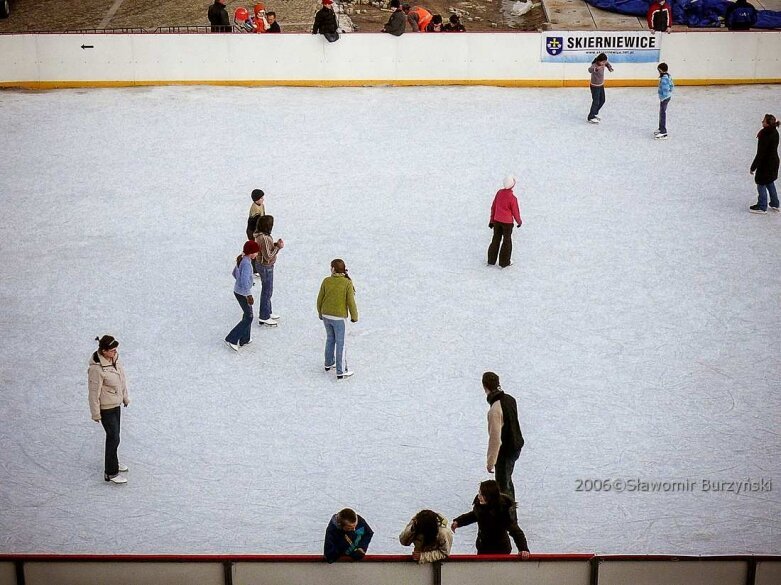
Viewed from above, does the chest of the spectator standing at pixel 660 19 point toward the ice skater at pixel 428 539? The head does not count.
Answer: yes

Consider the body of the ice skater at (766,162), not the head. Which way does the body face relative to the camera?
to the viewer's left

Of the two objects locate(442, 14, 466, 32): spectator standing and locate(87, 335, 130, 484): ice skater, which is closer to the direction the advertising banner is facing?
the ice skater

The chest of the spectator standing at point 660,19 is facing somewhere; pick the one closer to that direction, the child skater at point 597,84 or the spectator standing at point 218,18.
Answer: the child skater

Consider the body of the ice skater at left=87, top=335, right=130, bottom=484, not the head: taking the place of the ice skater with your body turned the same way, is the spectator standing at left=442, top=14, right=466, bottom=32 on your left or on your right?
on your left

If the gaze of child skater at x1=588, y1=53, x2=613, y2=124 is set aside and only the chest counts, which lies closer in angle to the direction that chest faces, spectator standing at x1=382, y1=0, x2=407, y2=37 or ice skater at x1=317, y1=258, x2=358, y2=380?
the ice skater

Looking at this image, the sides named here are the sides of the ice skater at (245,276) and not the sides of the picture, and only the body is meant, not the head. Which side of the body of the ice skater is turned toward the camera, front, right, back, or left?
right

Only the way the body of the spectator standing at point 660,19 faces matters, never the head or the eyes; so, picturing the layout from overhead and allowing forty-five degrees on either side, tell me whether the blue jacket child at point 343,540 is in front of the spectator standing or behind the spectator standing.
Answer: in front

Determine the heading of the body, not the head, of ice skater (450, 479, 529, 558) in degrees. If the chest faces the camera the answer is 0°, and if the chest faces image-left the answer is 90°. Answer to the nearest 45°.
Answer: approximately 45°
